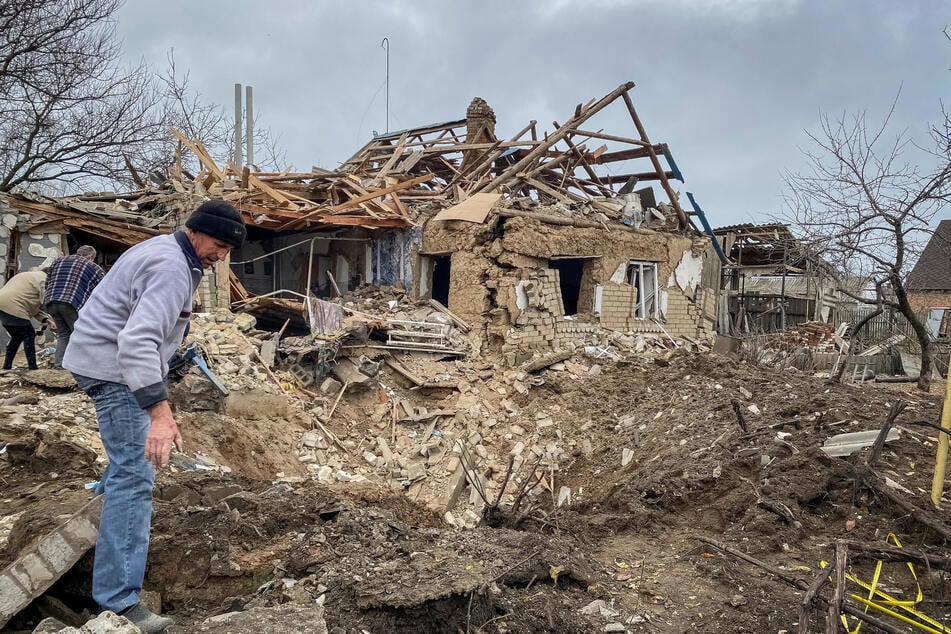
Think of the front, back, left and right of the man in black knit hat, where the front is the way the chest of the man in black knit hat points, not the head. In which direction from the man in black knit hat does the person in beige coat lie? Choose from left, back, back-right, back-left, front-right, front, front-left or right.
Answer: left

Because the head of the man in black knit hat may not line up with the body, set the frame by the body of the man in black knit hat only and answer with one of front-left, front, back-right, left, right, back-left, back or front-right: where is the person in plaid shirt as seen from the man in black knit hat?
left

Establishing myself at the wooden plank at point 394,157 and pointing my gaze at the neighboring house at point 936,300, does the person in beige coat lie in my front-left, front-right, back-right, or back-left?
back-right

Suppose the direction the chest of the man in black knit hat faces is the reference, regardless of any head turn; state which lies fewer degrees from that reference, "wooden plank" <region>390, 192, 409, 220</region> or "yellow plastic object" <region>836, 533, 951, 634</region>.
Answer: the yellow plastic object

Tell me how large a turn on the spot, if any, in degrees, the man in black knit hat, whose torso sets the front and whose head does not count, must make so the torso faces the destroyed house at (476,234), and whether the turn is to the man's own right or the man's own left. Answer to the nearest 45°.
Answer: approximately 45° to the man's own left

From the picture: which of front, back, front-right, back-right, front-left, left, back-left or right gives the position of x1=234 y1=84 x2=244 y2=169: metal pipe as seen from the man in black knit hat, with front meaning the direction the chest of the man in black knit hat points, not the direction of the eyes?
left

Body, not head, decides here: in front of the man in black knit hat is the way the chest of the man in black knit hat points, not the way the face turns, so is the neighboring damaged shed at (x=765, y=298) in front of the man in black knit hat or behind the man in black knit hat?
in front

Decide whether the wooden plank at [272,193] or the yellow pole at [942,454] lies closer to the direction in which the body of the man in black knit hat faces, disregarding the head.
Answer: the yellow pole

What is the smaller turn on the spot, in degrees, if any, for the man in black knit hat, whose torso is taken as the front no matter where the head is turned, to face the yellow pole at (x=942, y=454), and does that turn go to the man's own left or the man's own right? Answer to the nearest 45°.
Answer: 0° — they already face it

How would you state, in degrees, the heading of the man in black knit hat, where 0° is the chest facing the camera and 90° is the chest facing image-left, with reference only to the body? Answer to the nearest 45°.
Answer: approximately 270°

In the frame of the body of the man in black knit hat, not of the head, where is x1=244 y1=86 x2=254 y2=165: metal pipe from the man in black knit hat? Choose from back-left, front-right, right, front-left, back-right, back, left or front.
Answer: left

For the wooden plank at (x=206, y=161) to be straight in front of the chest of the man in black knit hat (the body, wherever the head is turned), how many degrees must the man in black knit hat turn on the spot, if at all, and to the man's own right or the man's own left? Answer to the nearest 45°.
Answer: approximately 90° to the man's own left

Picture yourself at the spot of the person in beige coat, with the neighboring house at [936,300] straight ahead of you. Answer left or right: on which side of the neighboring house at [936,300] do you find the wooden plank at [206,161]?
left

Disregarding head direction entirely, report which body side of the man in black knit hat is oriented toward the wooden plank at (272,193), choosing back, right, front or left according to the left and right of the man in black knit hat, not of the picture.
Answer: left
